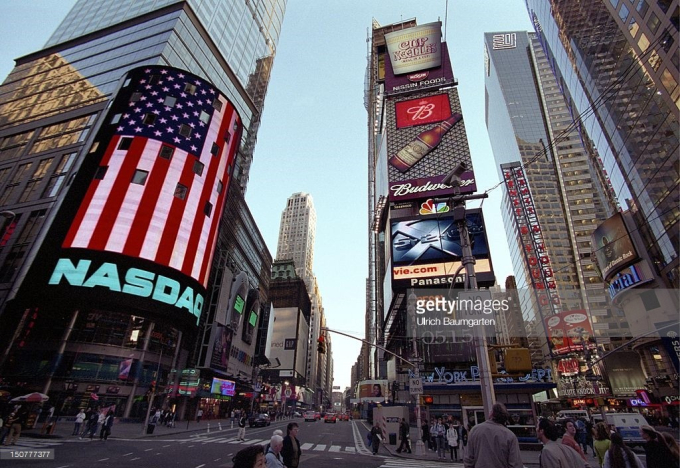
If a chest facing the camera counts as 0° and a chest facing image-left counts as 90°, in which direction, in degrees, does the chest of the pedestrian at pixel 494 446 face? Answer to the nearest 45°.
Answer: approximately 180°

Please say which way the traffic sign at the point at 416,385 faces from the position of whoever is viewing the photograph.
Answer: facing the viewer

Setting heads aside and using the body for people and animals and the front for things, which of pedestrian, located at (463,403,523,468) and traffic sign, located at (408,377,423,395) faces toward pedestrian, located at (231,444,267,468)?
the traffic sign

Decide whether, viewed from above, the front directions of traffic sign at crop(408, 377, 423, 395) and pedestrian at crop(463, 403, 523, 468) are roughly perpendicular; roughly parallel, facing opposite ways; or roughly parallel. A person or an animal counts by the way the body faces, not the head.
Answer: roughly parallel, facing opposite ways

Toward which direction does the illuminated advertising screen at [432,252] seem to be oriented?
toward the camera

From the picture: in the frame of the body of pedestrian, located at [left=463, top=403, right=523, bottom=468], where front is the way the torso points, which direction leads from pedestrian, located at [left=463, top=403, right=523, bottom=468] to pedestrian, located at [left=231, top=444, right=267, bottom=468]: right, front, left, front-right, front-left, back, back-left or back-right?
back-left

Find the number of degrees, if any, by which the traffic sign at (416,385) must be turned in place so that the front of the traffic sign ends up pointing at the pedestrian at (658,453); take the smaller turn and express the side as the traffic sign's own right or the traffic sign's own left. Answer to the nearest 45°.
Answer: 0° — it already faces them

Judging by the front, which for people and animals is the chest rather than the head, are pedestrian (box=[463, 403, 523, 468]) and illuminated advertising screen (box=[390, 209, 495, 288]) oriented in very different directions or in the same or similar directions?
very different directions

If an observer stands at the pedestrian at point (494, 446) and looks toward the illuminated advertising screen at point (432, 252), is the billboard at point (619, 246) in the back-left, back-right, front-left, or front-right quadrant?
front-right

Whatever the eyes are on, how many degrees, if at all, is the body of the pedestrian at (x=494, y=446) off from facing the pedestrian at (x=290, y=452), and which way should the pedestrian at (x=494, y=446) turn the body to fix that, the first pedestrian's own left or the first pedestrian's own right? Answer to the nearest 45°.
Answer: approximately 45° to the first pedestrian's own left

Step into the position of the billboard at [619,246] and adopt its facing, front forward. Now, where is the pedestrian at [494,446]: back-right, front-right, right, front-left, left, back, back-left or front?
front-left

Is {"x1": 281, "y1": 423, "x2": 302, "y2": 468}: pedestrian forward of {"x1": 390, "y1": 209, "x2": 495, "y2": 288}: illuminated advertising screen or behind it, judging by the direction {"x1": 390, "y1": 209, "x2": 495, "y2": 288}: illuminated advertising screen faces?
forward

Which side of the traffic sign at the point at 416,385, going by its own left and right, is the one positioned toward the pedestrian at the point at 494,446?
front

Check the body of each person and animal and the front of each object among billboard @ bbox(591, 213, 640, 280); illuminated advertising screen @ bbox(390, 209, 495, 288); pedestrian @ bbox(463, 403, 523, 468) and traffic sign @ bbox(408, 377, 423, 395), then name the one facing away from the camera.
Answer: the pedestrian
